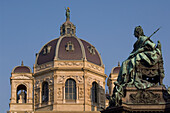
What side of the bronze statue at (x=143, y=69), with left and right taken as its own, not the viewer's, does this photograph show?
left
